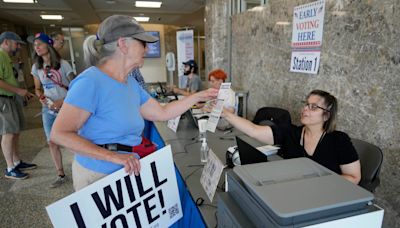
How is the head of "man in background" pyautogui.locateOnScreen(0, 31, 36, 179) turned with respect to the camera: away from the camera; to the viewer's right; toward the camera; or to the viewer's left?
to the viewer's right

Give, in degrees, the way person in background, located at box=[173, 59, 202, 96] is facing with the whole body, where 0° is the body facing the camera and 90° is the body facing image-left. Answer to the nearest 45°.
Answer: approximately 90°

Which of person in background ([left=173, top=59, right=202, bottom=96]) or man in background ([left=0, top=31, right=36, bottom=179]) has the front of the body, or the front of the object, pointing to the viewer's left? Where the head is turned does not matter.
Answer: the person in background

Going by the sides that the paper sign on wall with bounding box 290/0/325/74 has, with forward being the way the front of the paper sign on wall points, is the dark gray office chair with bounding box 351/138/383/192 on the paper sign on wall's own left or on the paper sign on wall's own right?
on the paper sign on wall's own left

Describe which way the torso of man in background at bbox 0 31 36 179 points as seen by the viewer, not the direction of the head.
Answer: to the viewer's right

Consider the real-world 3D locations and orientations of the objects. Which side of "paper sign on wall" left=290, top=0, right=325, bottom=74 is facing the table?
front

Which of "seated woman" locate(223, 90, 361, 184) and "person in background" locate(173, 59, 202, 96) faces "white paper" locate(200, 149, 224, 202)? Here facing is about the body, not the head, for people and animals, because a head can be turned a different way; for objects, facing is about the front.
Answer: the seated woman

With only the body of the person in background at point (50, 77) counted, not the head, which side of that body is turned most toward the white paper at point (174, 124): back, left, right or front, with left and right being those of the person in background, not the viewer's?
left

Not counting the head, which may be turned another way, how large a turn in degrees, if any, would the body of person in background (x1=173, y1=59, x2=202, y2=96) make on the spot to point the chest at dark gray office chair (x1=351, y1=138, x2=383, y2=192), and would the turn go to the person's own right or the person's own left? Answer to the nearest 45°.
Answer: approximately 90° to the person's own left

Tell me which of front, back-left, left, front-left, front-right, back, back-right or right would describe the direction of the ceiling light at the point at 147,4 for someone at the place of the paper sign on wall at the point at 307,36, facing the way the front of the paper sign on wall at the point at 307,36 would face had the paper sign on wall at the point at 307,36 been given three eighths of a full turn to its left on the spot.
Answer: back-left

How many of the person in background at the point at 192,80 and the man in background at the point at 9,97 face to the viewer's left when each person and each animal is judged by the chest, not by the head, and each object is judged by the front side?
1

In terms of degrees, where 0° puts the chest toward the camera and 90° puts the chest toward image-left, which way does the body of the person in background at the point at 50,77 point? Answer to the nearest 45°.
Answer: approximately 45°

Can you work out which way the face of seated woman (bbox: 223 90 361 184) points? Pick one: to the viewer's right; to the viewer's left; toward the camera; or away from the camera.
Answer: to the viewer's left

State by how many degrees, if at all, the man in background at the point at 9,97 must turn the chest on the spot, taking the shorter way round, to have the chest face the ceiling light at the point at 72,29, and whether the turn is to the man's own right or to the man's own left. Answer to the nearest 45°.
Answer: approximately 90° to the man's own left

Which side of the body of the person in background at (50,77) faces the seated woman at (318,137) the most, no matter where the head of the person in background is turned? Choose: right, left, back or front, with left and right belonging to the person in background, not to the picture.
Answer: left

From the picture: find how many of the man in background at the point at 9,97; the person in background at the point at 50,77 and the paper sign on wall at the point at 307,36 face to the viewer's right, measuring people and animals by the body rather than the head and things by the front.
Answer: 1
